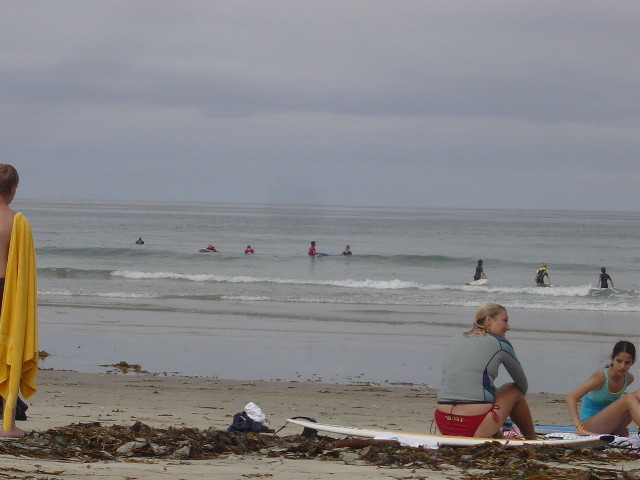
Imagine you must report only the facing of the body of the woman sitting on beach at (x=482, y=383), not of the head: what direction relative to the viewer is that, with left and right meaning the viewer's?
facing away from the viewer and to the right of the viewer

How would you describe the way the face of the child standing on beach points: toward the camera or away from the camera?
away from the camera

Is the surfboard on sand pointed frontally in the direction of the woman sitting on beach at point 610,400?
no

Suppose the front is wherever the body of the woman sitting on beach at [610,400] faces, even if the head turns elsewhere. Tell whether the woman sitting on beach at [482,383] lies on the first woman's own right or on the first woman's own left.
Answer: on the first woman's own right

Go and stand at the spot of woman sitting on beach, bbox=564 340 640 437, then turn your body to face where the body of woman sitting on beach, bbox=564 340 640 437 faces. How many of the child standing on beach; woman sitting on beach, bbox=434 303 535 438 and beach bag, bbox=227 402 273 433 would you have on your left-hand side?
0

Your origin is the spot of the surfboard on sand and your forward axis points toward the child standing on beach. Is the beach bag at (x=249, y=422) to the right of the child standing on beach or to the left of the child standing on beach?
right

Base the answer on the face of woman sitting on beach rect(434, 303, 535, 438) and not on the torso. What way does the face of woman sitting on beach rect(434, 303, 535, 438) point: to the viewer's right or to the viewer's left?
to the viewer's right
